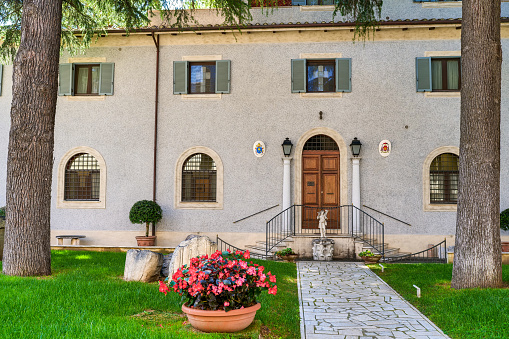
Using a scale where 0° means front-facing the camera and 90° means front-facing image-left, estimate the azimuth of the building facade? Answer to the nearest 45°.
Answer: approximately 0°

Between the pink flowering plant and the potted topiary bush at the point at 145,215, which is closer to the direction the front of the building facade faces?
the pink flowering plant

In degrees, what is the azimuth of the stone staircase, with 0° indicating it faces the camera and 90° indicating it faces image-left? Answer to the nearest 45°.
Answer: approximately 45°

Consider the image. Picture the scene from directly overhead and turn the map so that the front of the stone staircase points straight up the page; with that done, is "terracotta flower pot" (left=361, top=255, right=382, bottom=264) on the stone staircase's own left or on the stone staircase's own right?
on the stone staircase's own left

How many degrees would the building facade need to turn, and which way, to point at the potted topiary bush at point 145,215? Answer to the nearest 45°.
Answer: approximately 90° to its right

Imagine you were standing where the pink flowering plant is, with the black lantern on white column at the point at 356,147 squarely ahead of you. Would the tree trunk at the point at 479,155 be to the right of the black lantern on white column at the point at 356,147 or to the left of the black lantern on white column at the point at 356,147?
right

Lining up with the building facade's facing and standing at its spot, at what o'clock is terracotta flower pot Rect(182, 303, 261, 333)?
The terracotta flower pot is roughly at 12 o'clock from the building facade.

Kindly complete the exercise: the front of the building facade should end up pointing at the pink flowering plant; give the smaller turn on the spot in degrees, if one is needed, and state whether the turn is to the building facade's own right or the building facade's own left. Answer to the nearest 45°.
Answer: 0° — it already faces it

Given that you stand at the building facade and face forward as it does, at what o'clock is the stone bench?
The stone bench is roughly at 3 o'clock from the building facade.
